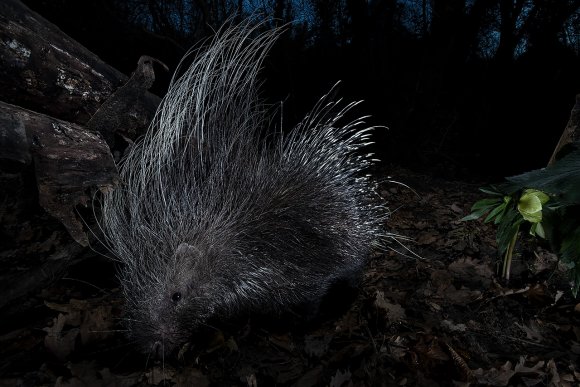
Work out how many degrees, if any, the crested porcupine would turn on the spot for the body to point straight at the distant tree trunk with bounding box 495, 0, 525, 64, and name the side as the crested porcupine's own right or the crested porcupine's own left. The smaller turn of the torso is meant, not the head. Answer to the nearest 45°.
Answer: approximately 180°

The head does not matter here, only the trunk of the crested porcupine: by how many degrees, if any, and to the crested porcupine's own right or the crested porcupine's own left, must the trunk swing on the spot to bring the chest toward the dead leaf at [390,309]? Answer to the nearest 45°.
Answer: approximately 90° to the crested porcupine's own left

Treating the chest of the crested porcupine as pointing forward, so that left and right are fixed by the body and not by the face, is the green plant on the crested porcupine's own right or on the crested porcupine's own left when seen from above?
on the crested porcupine's own left

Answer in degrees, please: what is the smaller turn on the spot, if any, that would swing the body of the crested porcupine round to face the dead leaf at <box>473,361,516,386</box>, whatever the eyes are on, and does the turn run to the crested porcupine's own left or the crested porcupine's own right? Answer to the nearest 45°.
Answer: approximately 90° to the crested porcupine's own left

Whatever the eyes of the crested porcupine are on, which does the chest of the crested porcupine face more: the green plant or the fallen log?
the fallen log

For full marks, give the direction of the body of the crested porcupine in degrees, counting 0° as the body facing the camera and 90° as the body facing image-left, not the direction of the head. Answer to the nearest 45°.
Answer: approximately 45°

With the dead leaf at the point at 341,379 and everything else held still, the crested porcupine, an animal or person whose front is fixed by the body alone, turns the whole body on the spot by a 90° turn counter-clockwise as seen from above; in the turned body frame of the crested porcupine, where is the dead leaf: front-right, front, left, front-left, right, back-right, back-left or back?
front

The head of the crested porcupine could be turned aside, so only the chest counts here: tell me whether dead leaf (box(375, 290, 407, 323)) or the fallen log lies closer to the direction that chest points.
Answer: the fallen log

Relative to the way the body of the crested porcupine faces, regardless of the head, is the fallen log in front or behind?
in front
